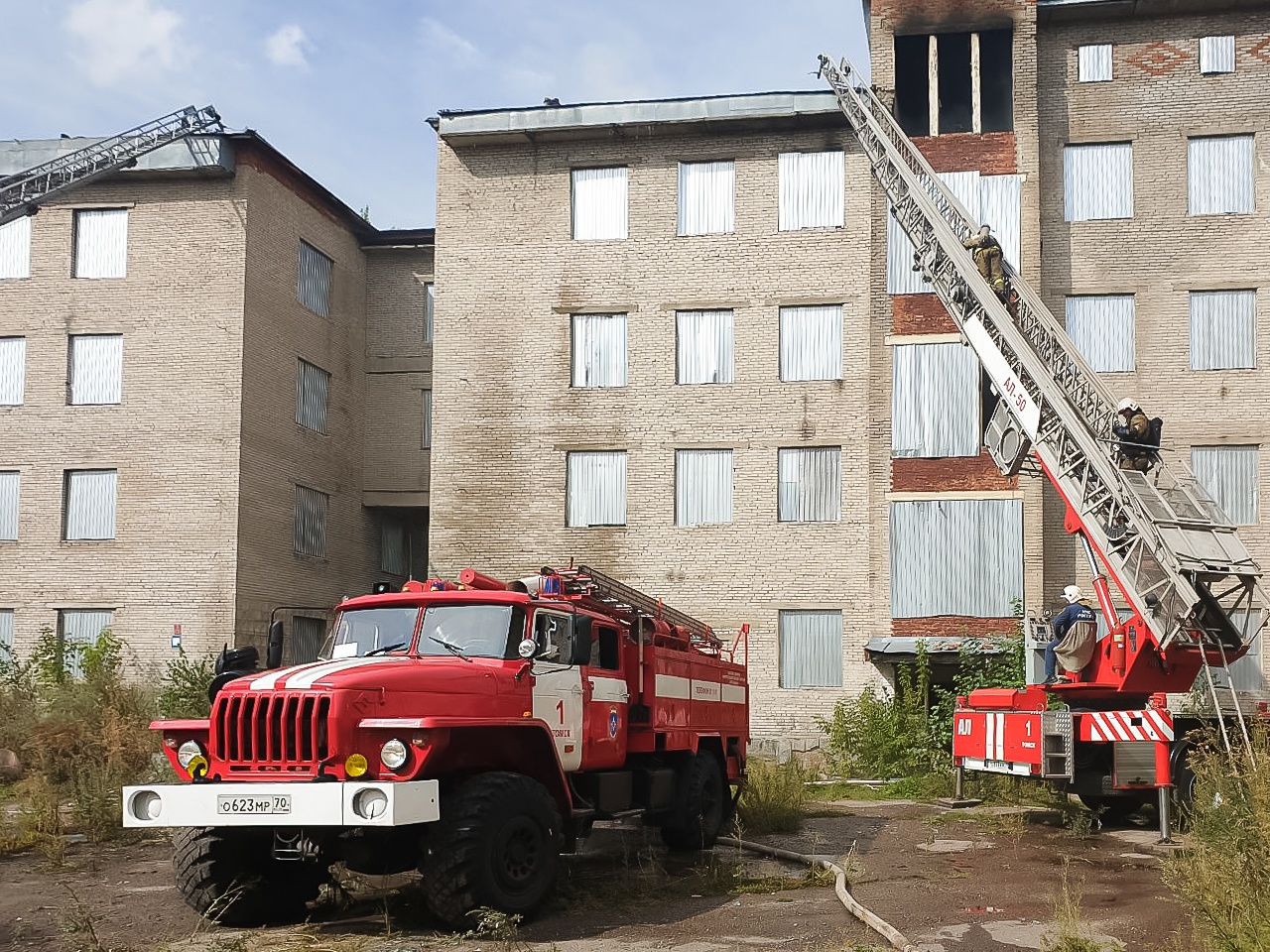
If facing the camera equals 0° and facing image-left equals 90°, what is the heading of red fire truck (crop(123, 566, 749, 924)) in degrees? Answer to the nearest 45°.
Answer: approximately 45°

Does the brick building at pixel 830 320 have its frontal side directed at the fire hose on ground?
yes

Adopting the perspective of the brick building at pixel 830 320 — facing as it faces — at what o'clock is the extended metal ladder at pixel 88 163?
The extended metal ladder is roughly at 3 o'clock from the brick building.

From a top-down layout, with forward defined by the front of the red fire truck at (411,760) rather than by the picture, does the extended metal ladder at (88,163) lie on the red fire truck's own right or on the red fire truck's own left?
on the red fire truck's own right

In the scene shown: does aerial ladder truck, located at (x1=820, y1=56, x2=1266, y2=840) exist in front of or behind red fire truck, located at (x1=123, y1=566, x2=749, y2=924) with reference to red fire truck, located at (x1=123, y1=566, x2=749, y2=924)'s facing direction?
behind

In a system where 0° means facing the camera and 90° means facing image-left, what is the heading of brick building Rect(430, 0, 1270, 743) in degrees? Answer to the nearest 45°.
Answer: approximately 0°

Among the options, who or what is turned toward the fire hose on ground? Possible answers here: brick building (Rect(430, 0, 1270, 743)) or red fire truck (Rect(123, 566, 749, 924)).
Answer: the brick building

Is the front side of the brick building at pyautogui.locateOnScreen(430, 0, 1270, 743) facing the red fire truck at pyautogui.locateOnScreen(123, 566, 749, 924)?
yes

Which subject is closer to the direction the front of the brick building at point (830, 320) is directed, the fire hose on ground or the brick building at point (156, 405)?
the fire hose on ground

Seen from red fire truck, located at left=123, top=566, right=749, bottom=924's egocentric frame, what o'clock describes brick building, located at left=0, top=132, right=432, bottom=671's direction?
The brick building is roughly at 4 o'clock from the red fire truck.

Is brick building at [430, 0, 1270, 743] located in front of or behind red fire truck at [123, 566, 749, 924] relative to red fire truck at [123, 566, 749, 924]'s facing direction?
behind

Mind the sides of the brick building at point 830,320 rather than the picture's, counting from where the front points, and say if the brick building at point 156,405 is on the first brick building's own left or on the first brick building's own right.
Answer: on the first brick building's own right
